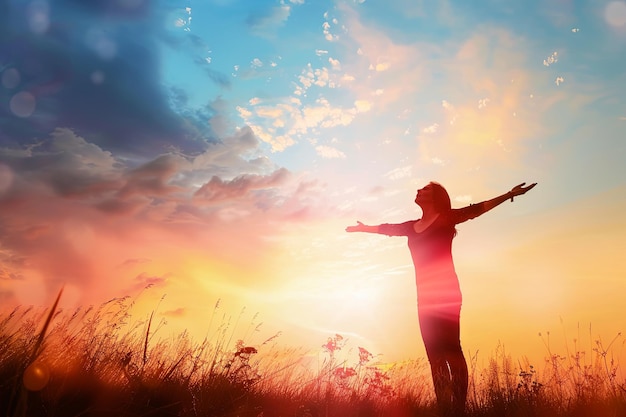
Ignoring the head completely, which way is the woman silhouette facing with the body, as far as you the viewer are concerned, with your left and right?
facing the viewer and to the left of the viewer
